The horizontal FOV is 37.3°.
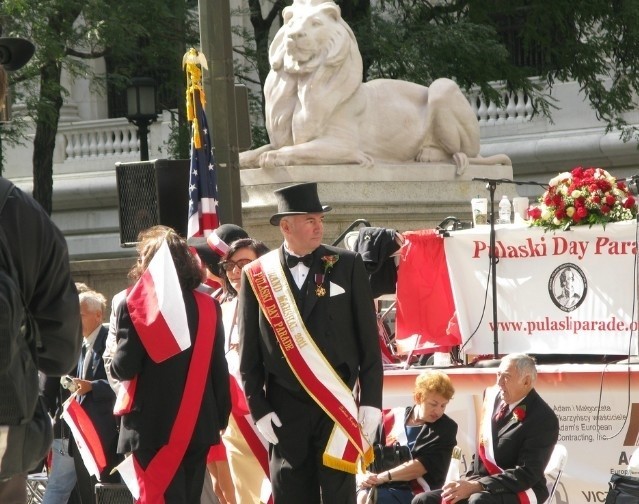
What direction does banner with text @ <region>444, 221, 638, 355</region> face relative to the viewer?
toward the camera

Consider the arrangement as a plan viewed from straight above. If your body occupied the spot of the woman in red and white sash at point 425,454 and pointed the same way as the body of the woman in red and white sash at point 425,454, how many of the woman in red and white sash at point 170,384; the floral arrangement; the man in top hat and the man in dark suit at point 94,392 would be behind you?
1

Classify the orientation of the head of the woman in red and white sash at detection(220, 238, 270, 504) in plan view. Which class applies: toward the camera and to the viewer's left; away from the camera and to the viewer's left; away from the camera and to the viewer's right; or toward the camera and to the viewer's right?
toward the camera and to the viewer's left

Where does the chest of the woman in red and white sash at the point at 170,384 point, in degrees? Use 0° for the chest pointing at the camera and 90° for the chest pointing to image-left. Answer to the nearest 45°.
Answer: approximately 180°

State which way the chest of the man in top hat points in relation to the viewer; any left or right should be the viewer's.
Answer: facing the viewer

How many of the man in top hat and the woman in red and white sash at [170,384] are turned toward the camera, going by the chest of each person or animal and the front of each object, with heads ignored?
1

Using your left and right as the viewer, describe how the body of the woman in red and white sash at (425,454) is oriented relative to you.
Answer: facing the viewer and to the left of the viewer

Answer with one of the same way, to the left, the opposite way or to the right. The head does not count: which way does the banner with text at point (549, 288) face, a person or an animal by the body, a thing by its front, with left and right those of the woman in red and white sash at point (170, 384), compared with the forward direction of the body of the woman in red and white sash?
the opposite way

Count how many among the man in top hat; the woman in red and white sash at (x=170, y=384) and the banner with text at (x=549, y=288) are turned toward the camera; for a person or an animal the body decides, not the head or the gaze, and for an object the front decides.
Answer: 2

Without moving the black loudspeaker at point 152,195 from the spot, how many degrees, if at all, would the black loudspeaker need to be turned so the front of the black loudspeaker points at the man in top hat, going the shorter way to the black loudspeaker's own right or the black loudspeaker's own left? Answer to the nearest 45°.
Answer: approximately 45° to the black loudspeaker's own left

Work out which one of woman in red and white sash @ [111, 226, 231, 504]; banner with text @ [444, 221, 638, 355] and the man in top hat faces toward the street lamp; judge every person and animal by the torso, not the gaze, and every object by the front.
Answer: the woman in red and white sash

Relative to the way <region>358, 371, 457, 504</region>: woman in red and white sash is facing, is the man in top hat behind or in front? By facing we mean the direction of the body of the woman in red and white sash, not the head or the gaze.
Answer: in front

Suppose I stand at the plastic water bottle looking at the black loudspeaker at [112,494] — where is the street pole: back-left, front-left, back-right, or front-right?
front-right
